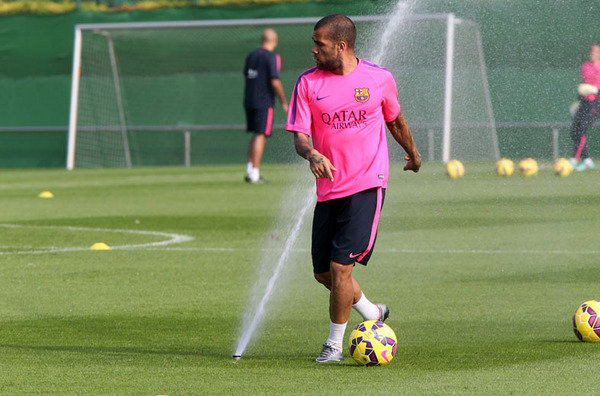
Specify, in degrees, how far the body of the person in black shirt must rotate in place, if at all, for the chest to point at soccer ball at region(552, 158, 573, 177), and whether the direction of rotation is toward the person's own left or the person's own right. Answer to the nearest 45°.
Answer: approximately 45° to the person's own right

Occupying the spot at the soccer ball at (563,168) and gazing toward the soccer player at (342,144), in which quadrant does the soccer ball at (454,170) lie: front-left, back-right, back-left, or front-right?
front-right

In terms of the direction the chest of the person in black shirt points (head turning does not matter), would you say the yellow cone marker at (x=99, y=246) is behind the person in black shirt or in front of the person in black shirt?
behind

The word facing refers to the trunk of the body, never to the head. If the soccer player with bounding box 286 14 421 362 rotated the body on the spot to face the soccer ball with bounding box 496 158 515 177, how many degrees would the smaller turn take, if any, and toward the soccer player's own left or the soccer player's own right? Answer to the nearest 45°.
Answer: approximately 135° to the soccer player's own right

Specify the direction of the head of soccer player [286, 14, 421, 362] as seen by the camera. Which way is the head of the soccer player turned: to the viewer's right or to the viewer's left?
to the viewer's left

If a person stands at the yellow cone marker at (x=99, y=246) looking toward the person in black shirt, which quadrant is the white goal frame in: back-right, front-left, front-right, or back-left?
front-left

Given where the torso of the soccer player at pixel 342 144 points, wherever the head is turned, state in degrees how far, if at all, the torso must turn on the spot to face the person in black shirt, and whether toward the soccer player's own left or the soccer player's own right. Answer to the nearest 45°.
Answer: approximately 135° to the soccer player's own right

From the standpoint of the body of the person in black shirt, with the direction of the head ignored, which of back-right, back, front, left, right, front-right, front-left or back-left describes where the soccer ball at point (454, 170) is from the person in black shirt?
front-right

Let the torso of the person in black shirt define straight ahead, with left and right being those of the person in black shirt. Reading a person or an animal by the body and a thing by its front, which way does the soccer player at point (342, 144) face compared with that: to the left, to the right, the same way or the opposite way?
the opposite way

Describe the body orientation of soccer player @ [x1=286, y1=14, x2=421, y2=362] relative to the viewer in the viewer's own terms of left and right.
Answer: facing the viewer and to the left of the viewer

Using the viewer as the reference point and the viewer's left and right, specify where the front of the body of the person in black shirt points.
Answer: facing away from the viewer and to the right of the viewer
